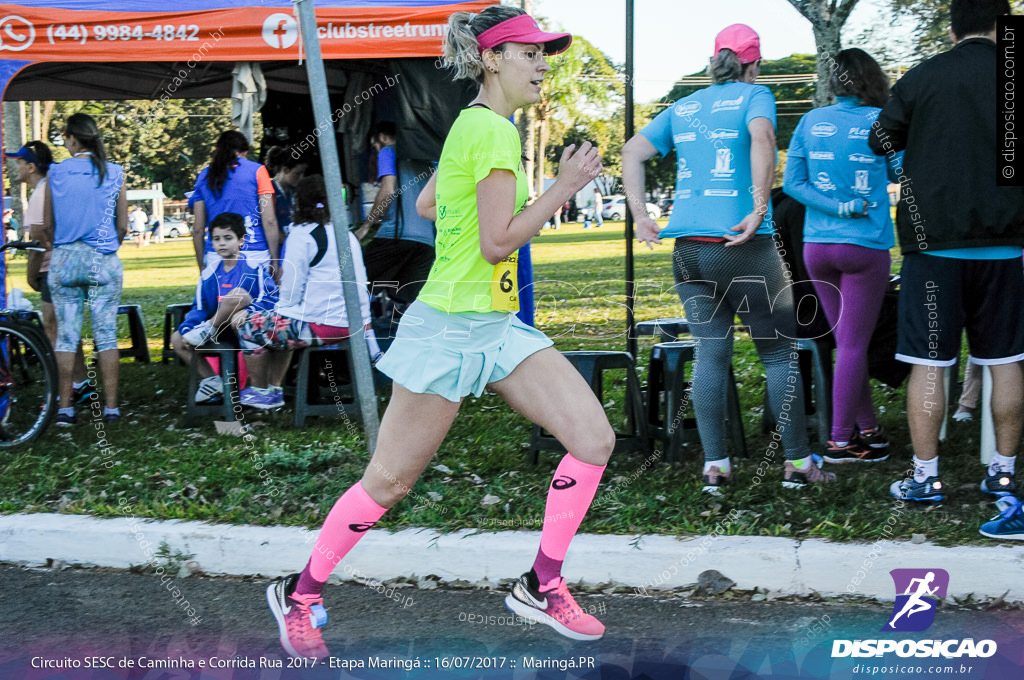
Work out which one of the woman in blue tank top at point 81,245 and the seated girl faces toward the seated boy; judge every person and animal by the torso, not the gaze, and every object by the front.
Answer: the seated girl

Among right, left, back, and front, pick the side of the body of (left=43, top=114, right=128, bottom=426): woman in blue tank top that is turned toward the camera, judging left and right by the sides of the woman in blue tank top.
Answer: back

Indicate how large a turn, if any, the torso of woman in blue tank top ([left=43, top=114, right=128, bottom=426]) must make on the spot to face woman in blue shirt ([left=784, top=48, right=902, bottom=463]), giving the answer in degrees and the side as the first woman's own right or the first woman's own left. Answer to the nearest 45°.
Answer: approximately 135° to the first woman's own right

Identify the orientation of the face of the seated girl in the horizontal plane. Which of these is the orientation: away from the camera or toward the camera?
away from the camera

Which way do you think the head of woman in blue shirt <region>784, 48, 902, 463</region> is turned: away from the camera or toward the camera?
away from the camera

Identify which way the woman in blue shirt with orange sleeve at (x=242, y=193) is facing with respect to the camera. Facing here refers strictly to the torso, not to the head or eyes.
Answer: away from the camera

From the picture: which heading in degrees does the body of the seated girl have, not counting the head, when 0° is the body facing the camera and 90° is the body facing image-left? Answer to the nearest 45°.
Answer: approximately 135°

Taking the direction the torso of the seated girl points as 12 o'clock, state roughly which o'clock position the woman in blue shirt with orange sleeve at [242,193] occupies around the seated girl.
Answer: The woman in blue shirt with orange sleeve is roughly at 1 o'clock from the seated girl.

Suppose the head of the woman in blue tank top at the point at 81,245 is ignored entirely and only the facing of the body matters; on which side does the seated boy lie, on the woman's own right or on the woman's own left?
on the woman's own right

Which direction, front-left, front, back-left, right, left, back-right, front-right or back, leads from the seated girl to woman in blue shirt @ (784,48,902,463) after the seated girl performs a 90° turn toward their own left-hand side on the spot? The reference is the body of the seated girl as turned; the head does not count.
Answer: left

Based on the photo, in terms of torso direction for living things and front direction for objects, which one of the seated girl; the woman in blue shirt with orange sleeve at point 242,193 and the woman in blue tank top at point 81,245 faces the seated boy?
the seated girl

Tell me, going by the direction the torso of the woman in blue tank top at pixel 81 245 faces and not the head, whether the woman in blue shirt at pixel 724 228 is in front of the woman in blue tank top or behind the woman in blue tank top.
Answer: behind

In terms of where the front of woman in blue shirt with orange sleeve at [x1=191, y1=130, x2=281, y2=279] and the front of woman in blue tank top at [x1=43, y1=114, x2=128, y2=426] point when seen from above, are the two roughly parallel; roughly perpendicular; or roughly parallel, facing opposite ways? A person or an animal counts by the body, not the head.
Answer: roughly parallel

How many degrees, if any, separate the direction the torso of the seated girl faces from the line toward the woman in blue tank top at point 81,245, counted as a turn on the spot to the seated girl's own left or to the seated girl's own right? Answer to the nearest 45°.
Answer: approximately 45° to the seated girl's own left
